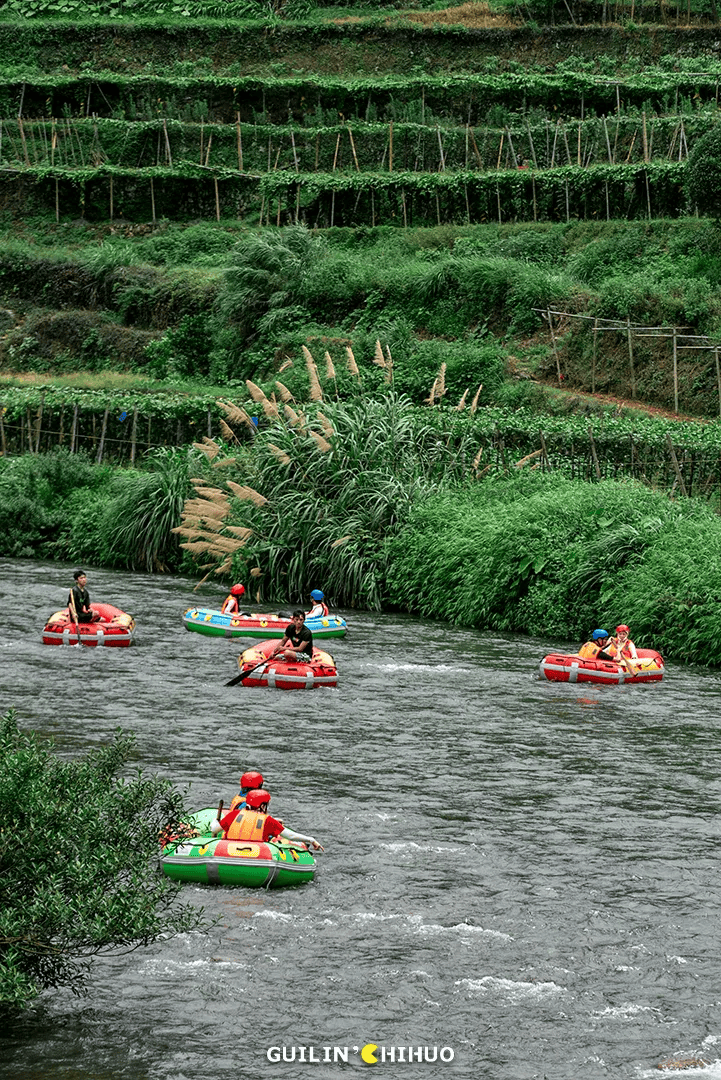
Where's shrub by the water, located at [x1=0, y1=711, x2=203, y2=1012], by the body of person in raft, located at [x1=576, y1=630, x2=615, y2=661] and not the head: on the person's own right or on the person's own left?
on the person's own right

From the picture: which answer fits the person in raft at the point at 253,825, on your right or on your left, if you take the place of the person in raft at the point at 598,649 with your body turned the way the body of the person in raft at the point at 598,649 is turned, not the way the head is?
on your right
